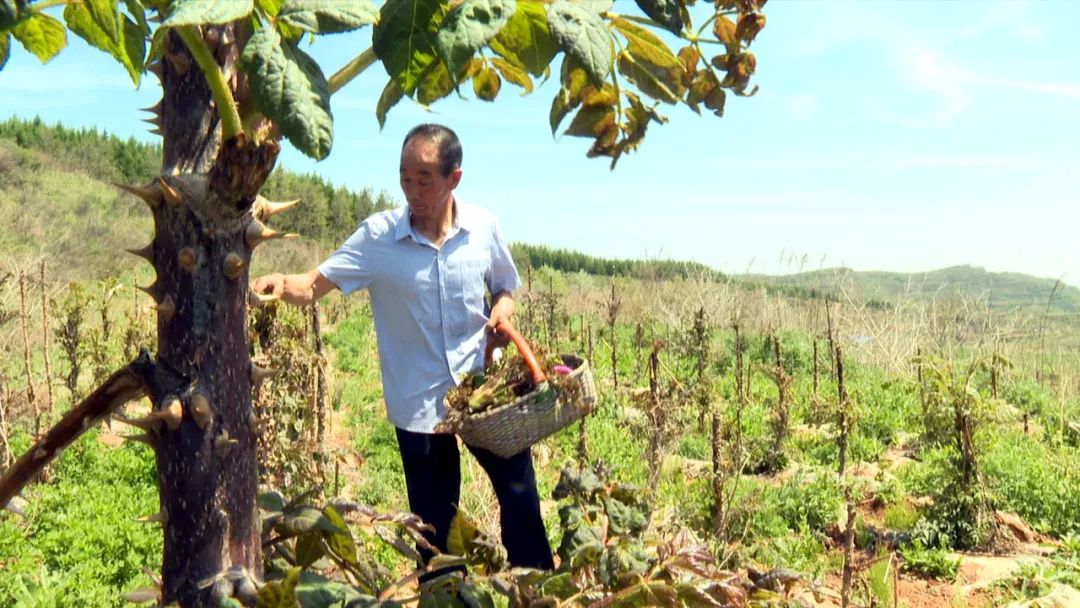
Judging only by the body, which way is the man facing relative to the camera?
toward the camera

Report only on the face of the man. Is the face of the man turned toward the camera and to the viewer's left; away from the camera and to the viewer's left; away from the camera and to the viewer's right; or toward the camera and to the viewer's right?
toward the camera and to the viewer's left
